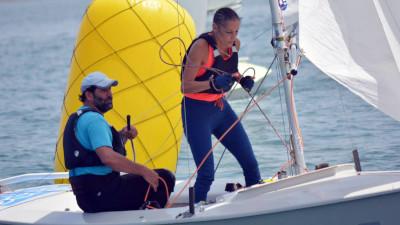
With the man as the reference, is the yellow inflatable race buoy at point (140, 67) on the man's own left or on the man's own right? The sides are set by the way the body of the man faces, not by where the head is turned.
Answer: on the man's own left

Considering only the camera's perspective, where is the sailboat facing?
facing to the right of the viewer

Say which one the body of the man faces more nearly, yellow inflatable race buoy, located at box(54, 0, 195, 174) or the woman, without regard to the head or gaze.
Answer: the woman

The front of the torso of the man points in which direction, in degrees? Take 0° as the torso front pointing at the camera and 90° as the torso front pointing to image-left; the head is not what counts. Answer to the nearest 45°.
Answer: approximately 270°

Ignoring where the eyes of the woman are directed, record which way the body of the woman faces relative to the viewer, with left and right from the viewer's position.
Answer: facing the viewer and to the right of the viewer

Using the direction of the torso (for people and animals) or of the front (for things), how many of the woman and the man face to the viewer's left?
0

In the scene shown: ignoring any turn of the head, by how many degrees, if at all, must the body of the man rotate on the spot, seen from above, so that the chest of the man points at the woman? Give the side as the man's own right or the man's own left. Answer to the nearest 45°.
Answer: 0° — they already face them
